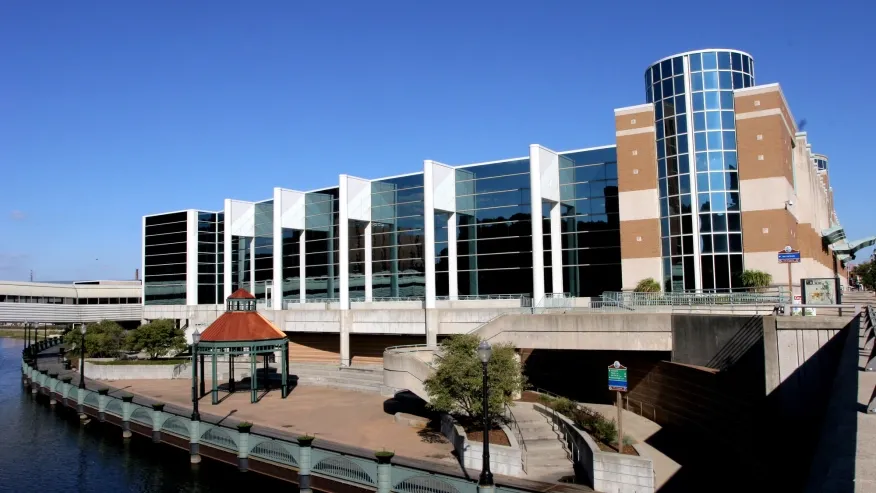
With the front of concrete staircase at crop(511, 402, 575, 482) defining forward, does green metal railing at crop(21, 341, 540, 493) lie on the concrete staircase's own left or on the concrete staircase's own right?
on the concrete staircase's own right

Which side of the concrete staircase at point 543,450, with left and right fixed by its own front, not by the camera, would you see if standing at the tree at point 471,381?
right

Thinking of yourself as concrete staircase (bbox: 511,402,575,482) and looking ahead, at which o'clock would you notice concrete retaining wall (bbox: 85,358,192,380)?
The concrete retaining wall is roughly at 4 o'clock from the concrete staircase.

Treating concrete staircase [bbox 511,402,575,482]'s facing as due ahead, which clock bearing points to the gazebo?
The gazebo is roughly at 4 o'clock from the concrete staircase.

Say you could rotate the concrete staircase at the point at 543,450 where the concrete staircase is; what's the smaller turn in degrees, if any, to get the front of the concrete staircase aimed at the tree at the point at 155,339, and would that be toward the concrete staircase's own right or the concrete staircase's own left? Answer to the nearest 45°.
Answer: approximately 135° to the concrete staircase's own right

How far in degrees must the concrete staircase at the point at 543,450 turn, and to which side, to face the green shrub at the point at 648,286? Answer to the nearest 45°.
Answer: approximately 180°

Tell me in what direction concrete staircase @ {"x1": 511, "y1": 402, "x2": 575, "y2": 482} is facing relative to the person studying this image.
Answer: facing the viewer

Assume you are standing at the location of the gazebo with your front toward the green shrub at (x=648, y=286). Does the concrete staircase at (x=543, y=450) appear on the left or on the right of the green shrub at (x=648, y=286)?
right

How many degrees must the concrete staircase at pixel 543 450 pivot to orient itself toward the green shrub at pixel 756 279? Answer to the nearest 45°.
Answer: approximately 135° to its left

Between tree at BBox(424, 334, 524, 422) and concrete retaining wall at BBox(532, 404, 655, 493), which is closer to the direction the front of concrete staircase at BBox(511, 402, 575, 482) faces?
the concrete retaining wall

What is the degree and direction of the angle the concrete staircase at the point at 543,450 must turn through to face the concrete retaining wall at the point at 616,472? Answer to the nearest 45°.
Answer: approximately 45° to its left
